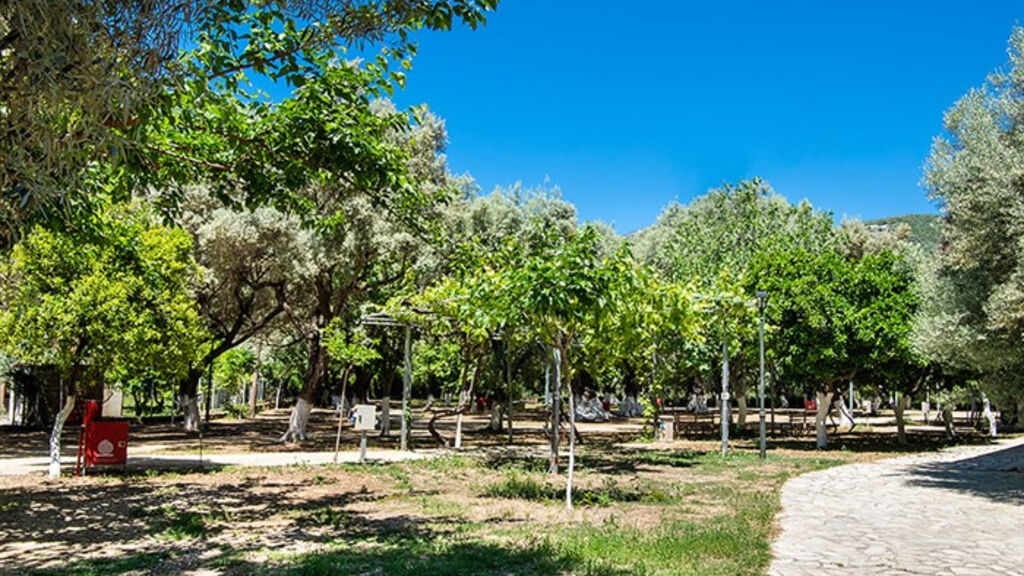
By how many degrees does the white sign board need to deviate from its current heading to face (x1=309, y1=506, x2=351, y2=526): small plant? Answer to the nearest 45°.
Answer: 0° — it already faces it

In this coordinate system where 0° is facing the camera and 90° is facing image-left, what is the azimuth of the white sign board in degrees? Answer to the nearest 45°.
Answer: approximately 0°

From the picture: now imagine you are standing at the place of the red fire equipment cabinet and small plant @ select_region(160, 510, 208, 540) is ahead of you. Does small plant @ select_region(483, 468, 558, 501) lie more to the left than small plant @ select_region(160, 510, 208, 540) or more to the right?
left

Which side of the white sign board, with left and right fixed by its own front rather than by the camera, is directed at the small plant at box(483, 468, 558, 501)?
front
